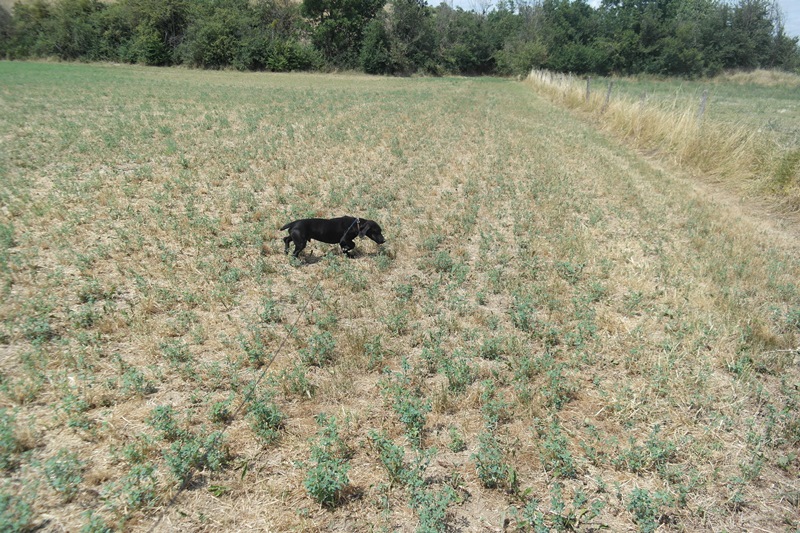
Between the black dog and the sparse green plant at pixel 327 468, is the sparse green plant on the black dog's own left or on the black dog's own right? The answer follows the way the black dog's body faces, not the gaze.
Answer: on the black dog's own right

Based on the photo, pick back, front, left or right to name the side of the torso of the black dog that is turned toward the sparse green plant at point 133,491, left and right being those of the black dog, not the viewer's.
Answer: right

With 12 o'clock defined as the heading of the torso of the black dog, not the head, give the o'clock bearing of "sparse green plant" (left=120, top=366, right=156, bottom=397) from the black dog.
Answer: The sparse green plant is roughly at 4 o'clock from the black dog.

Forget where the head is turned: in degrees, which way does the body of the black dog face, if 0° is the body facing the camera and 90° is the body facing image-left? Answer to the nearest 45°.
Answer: approximately 270°

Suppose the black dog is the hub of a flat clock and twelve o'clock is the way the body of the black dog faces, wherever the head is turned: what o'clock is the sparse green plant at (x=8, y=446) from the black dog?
The sparse green plant is roughly at 4 o'clock from the black dog.

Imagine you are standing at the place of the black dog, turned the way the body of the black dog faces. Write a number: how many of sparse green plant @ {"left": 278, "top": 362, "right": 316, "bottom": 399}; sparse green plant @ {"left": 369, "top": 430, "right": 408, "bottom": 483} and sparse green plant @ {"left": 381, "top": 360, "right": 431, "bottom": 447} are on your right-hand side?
3

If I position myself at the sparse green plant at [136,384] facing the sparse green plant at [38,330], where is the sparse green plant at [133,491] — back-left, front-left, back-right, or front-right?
back-left

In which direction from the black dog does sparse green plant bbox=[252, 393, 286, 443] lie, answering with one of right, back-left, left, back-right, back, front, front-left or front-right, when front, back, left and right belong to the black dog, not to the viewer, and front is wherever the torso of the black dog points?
right

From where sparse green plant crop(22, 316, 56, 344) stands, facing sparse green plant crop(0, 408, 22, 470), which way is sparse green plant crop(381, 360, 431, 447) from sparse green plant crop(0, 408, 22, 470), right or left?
left

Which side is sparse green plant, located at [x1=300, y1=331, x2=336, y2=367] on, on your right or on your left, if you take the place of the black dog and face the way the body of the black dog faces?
on your right
